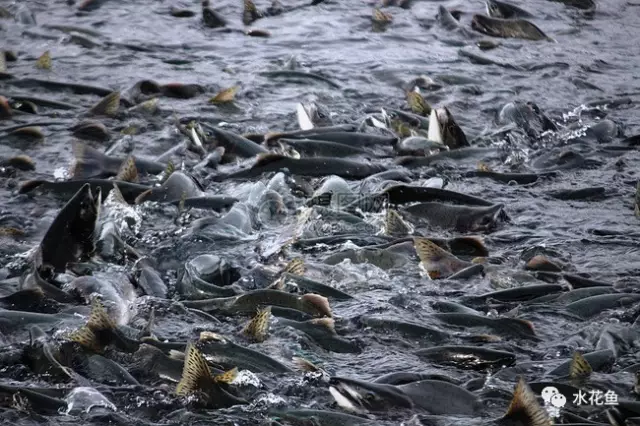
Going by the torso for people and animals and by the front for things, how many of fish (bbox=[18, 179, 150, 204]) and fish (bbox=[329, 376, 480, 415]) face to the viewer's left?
2

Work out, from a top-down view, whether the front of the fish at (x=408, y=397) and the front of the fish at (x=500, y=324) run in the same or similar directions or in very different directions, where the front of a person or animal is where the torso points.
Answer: same or similar directions

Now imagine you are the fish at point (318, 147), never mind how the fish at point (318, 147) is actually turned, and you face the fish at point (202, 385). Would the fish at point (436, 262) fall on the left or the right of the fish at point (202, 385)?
left

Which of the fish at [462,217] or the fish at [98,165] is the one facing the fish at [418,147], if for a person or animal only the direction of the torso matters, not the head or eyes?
the fish at [98,165]

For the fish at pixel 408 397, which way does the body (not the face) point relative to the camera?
to the viewer's left

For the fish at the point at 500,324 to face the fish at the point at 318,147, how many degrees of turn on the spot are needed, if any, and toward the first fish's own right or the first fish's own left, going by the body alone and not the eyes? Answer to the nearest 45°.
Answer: approximately 45° to the first fish's own right

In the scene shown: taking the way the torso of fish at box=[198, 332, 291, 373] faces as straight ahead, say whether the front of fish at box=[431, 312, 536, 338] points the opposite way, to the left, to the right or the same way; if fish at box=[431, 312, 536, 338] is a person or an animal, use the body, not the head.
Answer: the same way

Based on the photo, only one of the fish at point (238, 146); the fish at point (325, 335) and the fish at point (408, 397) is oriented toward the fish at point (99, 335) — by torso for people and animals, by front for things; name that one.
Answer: the fish at point (408, 397)
